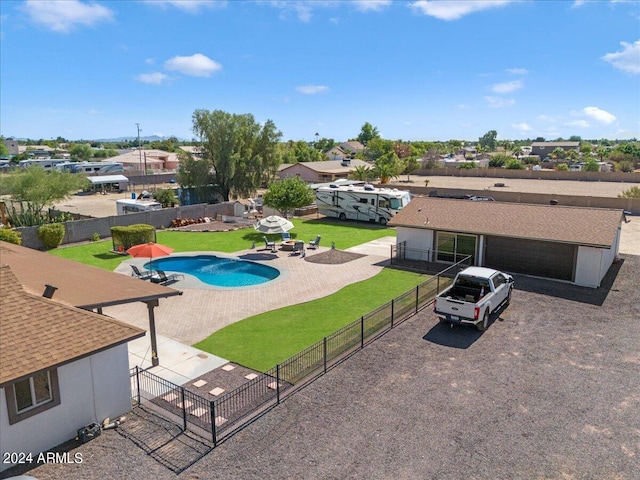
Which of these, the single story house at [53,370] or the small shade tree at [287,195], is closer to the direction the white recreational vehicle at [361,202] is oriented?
the single story house

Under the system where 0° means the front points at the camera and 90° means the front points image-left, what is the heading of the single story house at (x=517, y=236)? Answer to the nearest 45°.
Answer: approximately 45°

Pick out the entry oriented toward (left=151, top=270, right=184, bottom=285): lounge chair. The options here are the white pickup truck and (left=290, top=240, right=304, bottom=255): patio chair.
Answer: the patio chair

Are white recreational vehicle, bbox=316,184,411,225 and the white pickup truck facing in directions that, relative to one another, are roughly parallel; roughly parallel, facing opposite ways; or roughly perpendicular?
roughly perpendicular

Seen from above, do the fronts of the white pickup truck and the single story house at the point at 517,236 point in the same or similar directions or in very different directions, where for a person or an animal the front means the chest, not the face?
very different directions

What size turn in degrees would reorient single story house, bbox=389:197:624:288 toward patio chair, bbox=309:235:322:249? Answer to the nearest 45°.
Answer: approximately 45° to its right
